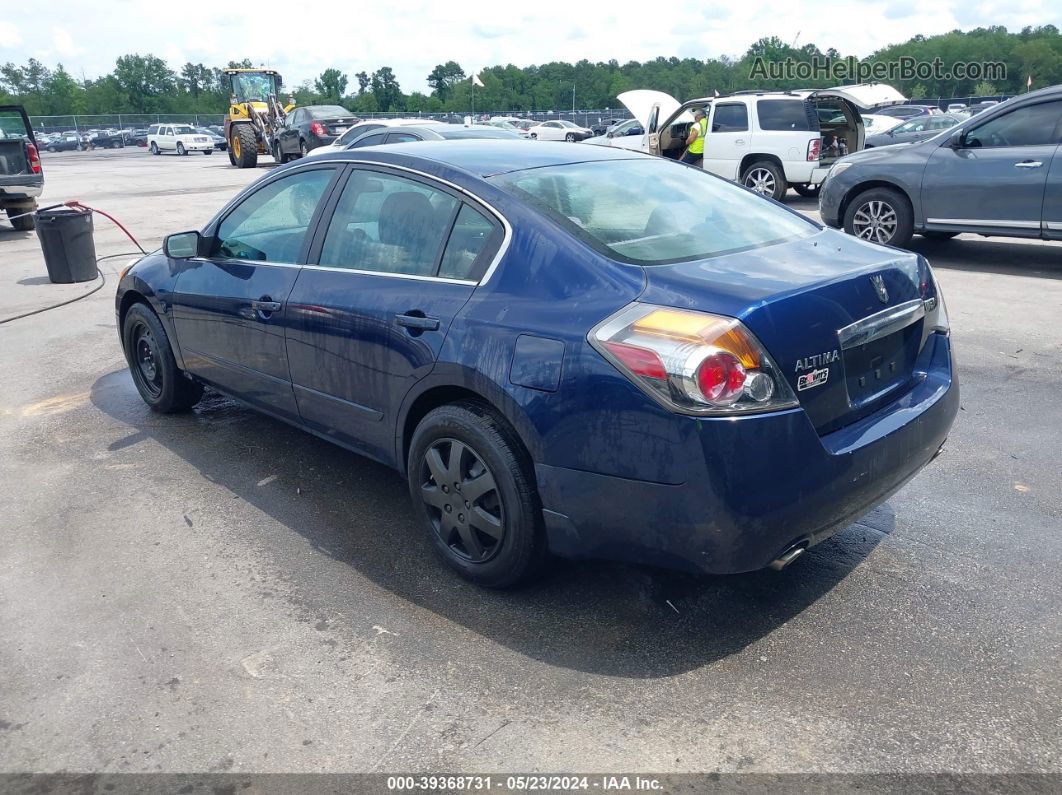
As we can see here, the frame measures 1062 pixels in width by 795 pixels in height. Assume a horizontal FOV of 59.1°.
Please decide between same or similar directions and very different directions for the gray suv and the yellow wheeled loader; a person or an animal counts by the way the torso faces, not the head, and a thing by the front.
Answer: very different directions

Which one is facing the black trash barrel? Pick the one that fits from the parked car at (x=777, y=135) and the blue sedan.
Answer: the blue sedan

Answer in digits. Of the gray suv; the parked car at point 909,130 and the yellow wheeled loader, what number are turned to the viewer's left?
2

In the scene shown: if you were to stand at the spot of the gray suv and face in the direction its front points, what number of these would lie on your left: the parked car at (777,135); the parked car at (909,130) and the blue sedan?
1

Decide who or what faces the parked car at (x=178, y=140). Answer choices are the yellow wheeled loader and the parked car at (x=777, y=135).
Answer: the parked car at (x=777, y=135)

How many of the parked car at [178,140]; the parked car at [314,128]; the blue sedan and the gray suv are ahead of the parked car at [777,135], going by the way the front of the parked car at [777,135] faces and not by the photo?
2

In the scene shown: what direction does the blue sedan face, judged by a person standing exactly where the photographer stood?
facing away from the viewer and to the left of the viewer

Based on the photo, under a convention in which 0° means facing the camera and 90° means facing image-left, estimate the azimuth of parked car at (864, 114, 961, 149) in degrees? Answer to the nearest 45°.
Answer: approximately 90°

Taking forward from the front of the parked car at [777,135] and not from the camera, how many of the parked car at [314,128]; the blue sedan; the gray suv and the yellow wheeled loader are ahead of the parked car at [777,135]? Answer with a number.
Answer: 2

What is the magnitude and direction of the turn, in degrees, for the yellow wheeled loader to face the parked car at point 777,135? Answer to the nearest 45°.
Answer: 0° — it already faces it

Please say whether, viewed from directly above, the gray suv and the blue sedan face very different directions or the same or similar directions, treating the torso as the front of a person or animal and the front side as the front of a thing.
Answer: same or similar directions

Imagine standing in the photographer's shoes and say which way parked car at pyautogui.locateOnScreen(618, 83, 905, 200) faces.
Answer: facing away from the viewer and to the left of the viewer

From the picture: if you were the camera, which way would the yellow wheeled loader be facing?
facing the viewer and to the right of the viewer

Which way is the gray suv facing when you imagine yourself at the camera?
facing to the left of the viewer
